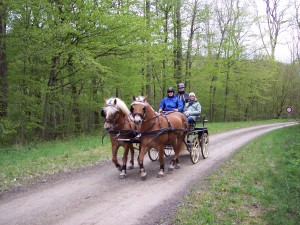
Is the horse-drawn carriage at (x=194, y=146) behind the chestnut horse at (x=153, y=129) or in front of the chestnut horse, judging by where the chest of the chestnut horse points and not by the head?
behind

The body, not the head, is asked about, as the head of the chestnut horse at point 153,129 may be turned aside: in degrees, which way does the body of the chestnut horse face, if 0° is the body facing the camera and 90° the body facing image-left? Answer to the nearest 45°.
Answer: approximately 45°

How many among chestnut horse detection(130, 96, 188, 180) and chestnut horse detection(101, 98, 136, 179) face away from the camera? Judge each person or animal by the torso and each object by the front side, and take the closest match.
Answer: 0

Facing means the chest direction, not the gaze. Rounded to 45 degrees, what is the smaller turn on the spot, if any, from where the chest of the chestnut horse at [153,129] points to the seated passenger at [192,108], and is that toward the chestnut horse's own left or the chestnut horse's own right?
approximately 180°

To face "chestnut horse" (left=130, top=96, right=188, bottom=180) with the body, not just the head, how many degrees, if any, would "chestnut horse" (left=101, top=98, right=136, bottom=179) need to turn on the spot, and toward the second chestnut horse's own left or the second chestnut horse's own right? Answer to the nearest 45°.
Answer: approximately 135° to the second chestnut horse's own left

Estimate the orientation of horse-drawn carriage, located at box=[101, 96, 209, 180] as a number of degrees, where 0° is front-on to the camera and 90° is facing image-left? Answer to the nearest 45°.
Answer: approximately 45°

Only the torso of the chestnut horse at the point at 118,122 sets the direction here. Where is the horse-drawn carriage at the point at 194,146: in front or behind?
behind

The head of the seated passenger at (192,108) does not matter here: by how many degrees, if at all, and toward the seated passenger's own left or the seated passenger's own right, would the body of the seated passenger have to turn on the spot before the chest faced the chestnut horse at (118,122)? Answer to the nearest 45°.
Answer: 0° — they already face it

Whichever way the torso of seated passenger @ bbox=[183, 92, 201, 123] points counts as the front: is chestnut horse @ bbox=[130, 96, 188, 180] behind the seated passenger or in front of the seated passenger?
in front

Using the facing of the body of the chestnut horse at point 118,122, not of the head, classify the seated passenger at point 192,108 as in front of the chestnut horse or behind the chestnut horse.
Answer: behind

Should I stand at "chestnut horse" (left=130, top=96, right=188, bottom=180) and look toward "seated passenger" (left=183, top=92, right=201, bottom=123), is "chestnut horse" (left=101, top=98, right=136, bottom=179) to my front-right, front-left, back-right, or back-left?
back-left
